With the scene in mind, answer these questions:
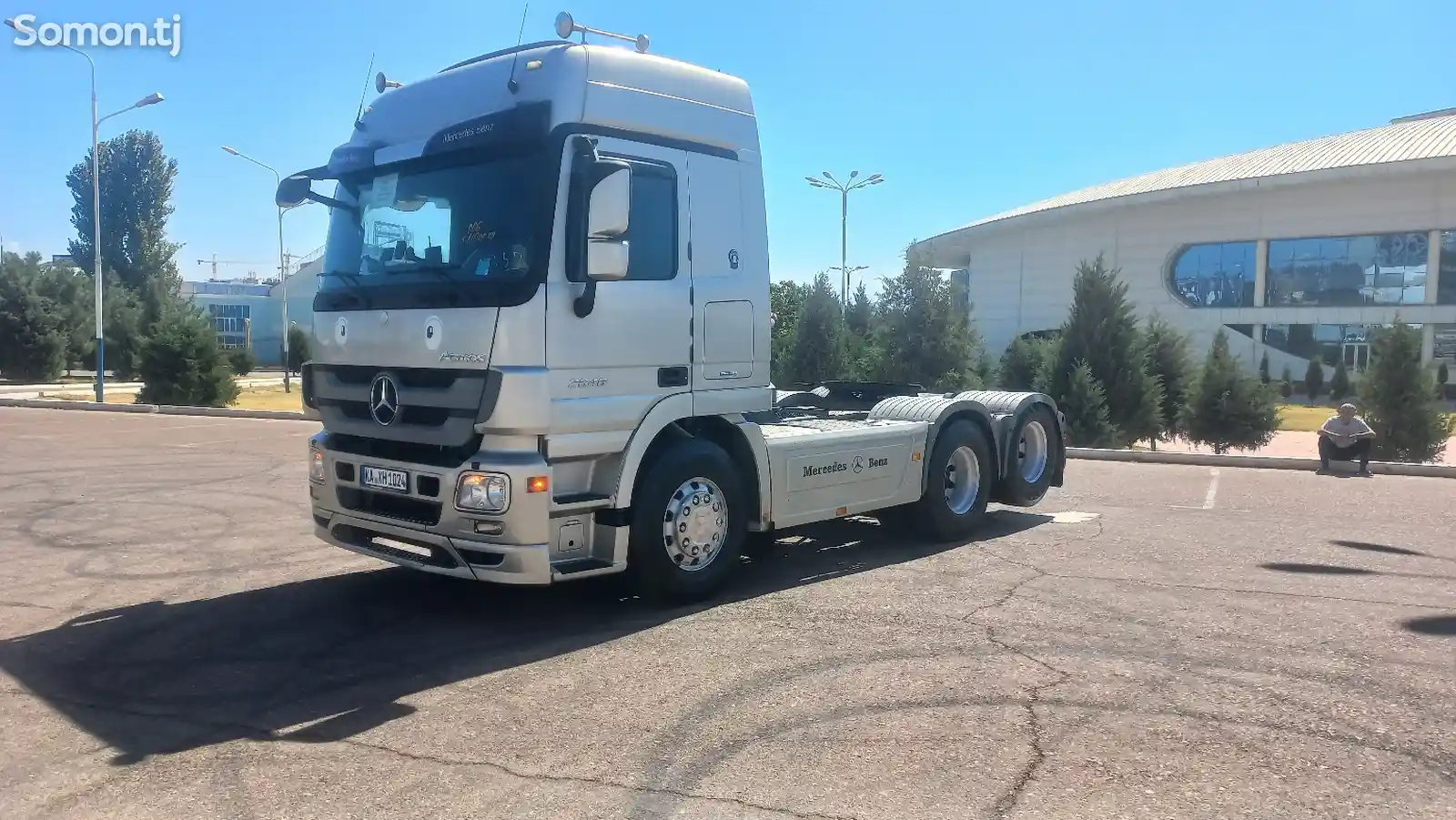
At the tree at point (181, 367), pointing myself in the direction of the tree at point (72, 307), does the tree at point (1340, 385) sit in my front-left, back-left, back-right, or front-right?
back-right

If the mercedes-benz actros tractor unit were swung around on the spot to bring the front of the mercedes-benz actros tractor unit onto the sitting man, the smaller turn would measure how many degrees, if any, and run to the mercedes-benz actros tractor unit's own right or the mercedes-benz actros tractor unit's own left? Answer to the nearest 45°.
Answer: approximately 180°

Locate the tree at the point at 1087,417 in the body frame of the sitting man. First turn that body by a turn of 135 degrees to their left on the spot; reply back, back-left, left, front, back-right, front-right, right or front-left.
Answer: left

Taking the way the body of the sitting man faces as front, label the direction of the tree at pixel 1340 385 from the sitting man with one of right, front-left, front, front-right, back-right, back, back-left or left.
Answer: back

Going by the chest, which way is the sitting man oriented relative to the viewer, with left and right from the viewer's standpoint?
facing the viewer

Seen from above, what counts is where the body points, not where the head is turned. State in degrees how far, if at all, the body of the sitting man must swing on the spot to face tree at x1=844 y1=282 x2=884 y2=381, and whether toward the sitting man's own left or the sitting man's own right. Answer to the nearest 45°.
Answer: approximately 135° to the sitting man's own right

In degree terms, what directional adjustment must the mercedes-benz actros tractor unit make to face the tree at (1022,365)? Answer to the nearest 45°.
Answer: approximately 180°

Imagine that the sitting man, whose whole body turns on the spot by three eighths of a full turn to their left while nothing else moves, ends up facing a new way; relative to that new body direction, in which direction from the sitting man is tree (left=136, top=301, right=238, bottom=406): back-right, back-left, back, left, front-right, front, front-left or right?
back-left

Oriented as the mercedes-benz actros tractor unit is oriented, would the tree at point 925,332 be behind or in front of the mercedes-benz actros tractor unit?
behind

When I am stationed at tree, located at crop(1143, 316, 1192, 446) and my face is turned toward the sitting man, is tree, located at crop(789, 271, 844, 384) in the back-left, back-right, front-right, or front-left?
back-right

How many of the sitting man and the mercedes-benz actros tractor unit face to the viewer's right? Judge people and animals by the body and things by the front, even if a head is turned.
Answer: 0

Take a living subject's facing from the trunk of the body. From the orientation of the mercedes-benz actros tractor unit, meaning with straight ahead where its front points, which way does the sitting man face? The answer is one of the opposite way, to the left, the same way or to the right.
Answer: the same way

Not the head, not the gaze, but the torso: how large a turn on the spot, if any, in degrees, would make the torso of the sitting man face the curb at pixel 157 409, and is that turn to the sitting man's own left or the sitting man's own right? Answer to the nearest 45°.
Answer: approximately 90° to the sitting man's own right

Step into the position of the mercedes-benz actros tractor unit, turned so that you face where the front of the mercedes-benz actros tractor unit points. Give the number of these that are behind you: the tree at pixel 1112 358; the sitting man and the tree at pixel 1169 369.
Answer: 3

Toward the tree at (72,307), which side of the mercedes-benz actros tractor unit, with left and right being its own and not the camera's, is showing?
right

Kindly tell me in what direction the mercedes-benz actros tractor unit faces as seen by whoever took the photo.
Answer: facing the viewer and to the left of the viewer
